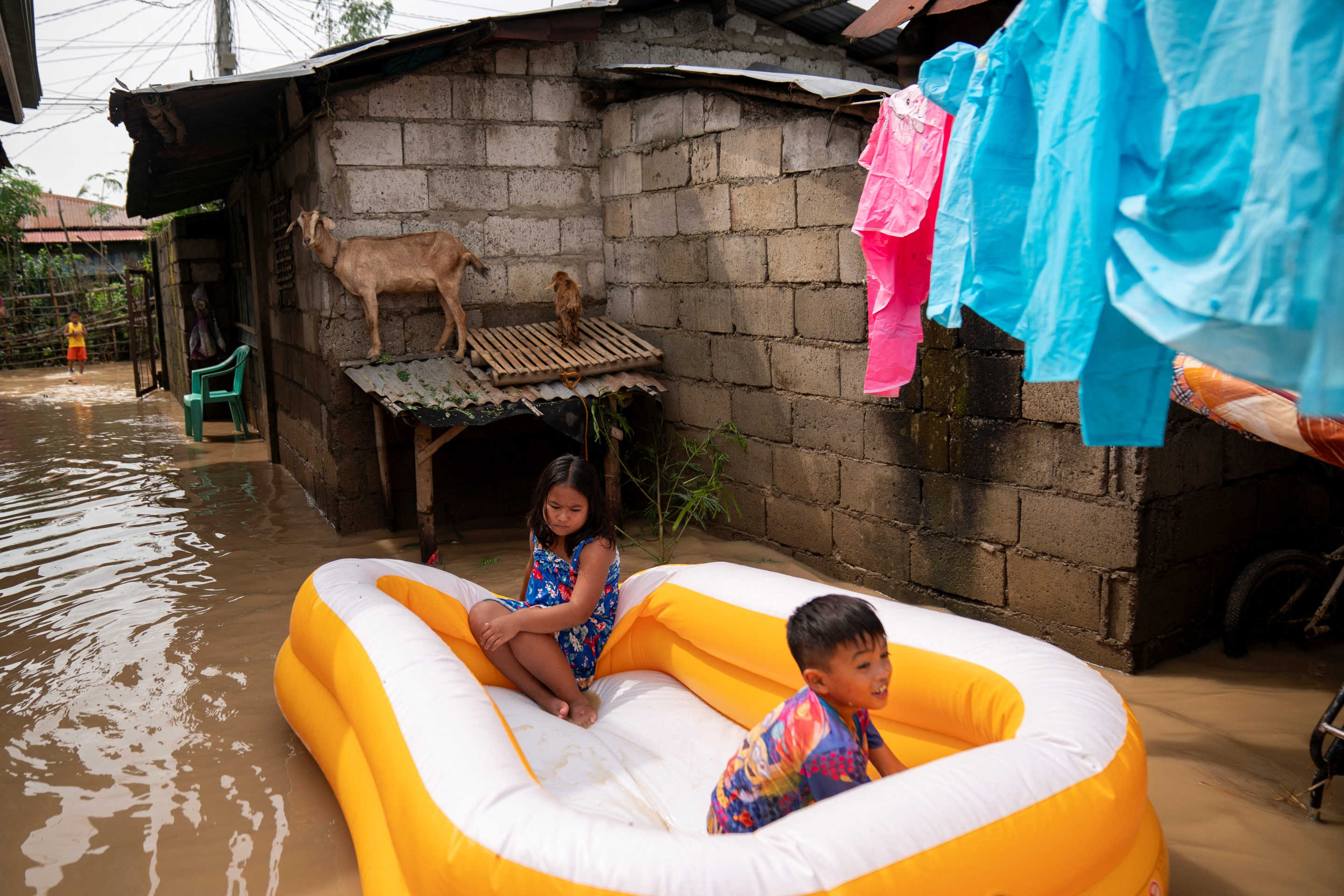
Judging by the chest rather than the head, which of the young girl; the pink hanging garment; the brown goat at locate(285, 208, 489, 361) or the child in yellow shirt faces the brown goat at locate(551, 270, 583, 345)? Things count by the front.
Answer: the child in yellow shirt

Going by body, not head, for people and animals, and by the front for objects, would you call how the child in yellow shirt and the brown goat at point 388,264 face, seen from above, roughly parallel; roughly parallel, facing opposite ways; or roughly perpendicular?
roughly perpendicular

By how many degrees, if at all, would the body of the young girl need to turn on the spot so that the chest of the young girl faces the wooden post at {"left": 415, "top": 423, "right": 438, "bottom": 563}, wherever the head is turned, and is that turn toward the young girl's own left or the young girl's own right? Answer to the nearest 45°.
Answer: approximately 135° to the young girl's own right

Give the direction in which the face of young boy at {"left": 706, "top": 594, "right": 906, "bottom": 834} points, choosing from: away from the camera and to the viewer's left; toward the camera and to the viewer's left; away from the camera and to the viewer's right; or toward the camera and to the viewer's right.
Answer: toward the camera and to the viewer's right

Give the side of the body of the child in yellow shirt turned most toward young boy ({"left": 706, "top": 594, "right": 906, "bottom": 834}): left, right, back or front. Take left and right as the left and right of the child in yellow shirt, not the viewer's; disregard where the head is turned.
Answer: front

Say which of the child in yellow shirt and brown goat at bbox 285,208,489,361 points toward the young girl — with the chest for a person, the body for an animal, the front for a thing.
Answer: the child in yellow shirt

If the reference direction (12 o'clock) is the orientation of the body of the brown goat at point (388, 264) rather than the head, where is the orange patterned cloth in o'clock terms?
The orange patterned cloth is roughly at 8 o'clock from the brown goat.

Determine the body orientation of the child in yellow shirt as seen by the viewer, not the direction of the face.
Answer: toward the camera

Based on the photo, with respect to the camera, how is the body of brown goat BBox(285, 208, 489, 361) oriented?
to the viewer's left

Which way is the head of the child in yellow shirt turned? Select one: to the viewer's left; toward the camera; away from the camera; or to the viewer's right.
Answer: toward the camera

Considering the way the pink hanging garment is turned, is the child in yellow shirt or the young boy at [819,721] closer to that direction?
the young boy

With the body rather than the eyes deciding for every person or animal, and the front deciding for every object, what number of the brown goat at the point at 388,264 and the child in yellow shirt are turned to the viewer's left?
1

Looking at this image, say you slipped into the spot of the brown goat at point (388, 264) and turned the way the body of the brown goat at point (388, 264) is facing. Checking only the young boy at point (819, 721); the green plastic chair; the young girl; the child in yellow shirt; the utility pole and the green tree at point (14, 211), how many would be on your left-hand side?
2

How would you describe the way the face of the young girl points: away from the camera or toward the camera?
toward the camera

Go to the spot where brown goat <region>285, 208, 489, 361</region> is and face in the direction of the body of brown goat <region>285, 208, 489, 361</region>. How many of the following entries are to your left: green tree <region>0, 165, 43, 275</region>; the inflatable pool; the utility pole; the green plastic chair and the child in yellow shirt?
1
